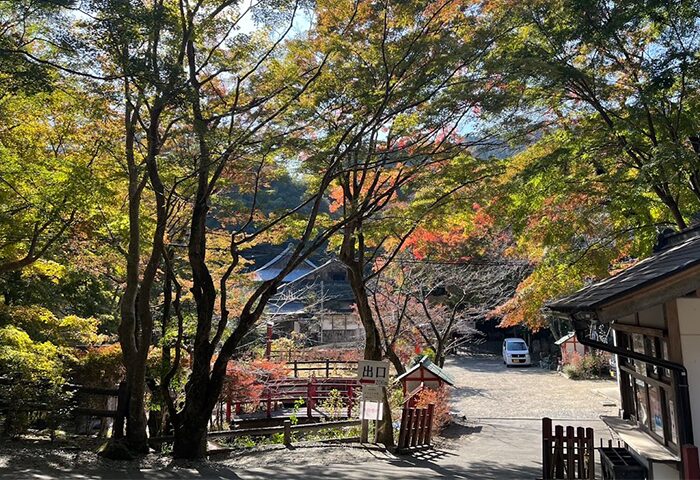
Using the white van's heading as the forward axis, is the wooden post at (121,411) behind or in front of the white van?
in front

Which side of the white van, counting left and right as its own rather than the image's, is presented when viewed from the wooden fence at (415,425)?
front

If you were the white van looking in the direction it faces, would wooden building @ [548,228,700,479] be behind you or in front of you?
in front

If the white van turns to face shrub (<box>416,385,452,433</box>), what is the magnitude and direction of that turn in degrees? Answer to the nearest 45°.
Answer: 0° — it already faces it

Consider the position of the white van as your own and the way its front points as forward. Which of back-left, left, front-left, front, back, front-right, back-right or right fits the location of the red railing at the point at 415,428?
front

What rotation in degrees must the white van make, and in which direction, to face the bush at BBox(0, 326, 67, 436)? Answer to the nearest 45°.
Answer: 0° — it already faces it

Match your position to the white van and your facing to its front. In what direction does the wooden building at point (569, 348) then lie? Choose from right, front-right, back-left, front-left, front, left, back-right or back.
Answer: front-left

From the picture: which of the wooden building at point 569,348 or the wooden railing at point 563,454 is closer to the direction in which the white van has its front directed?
the wooden railing

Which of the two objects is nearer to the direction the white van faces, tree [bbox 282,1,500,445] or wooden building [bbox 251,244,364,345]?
the tree

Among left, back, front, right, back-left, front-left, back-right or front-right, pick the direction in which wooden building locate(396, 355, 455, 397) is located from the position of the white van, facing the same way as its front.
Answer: front

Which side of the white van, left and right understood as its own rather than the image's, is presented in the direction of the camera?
front
